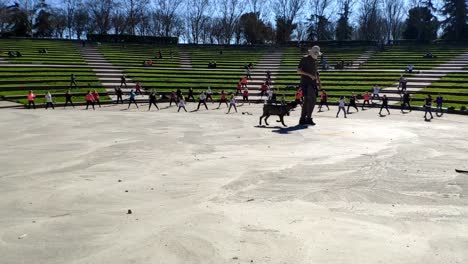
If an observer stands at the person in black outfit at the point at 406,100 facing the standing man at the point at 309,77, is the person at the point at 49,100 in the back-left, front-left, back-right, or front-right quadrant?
front-right

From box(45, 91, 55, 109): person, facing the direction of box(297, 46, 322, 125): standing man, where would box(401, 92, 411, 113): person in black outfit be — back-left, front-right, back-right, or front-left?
front-left

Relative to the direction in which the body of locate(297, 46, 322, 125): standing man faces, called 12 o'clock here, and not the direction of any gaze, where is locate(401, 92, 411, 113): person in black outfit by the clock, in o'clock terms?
The person in black outfit is roughly at 10 o'clock from the standing man.
